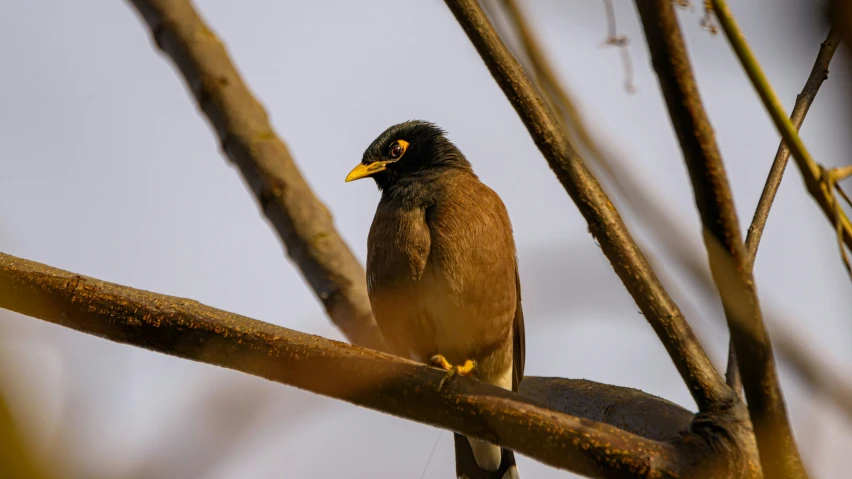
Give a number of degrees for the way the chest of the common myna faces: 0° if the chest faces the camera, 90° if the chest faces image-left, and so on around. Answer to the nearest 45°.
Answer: approximately 45°

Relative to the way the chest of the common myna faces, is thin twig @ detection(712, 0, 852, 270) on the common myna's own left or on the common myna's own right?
on the common myna's own left

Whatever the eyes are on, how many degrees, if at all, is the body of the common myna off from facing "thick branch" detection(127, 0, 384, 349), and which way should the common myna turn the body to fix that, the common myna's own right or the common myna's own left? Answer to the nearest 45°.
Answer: approximately 45° to the common myna's own right

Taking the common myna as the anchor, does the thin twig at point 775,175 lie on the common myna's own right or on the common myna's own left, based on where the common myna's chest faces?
on the common myna's own left
